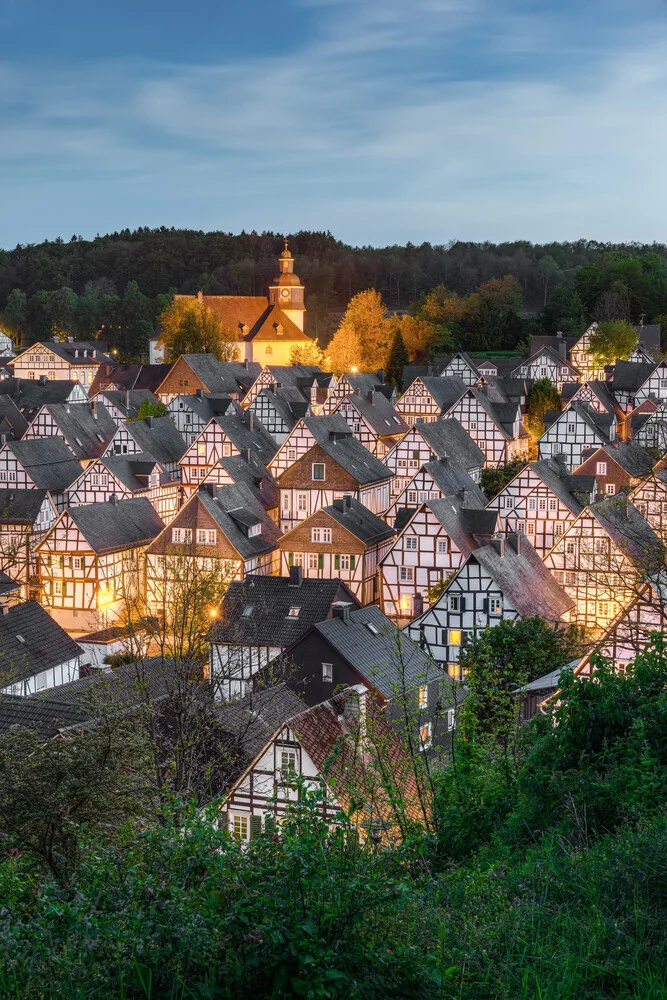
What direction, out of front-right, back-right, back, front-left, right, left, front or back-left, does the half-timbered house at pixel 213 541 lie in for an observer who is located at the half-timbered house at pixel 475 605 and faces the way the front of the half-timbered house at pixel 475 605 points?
right

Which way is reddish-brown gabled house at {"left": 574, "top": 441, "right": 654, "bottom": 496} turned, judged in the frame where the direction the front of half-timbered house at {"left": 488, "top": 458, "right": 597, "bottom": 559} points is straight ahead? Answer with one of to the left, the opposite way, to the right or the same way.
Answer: the same way

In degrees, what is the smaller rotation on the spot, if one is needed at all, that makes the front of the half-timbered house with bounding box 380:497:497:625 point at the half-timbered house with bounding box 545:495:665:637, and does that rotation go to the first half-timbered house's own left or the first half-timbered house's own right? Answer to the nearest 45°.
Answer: approximately 90° to the first half-timbered house's own left

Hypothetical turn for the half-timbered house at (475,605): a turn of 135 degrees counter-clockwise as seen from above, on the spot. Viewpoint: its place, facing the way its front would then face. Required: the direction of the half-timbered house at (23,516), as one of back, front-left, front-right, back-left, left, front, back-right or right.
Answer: back-left

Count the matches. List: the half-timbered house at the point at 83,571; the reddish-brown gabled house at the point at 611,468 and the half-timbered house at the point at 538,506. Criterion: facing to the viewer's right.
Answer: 0

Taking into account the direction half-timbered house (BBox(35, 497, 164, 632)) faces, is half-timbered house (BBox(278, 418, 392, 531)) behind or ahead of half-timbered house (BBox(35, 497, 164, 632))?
behind

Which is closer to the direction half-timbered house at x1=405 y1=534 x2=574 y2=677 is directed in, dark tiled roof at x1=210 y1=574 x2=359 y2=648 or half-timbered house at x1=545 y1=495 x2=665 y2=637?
the dark tiled roof

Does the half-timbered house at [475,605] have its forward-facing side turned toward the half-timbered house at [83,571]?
no

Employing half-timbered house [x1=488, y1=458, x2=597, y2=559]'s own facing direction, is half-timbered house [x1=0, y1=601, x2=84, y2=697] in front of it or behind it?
in front

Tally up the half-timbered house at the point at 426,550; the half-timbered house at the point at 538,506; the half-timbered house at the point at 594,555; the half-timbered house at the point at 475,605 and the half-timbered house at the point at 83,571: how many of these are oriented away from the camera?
0

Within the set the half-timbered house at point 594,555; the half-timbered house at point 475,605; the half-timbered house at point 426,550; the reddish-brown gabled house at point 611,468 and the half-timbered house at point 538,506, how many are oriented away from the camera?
0

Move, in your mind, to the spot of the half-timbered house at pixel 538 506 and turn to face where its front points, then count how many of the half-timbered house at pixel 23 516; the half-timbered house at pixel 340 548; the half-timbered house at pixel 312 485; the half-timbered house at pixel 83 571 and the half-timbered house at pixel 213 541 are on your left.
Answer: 0

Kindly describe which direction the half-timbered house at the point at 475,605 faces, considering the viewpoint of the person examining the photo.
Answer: facing the viewer and to the left of the viewer

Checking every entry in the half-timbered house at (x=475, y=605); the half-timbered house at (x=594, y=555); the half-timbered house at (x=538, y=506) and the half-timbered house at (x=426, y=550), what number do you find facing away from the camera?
0

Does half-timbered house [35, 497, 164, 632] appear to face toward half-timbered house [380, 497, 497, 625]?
no
